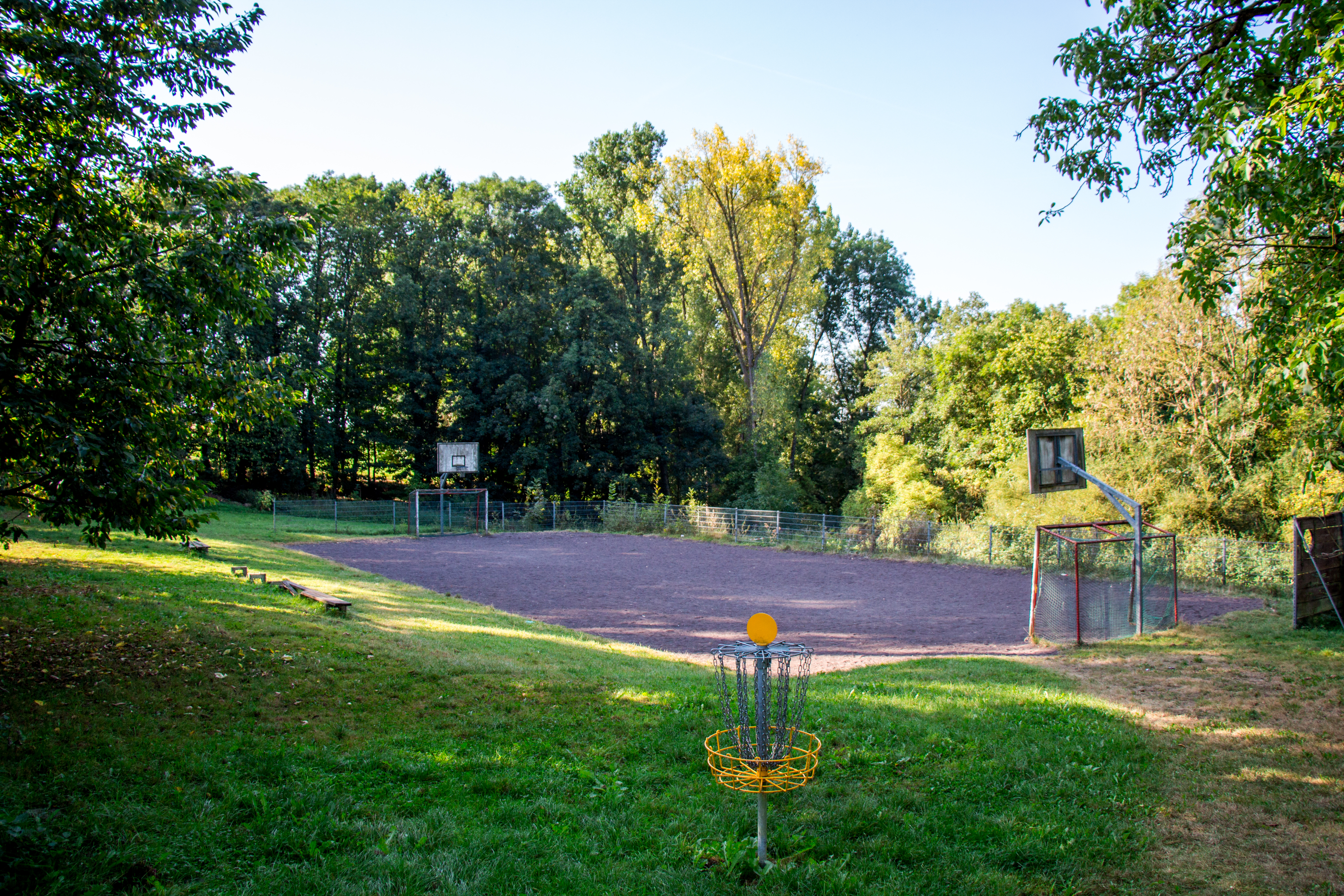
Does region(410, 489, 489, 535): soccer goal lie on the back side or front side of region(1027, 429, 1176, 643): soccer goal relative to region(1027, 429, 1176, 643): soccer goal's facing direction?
on the front side

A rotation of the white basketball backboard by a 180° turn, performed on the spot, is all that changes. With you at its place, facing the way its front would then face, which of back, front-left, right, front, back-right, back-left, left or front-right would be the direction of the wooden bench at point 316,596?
back-left

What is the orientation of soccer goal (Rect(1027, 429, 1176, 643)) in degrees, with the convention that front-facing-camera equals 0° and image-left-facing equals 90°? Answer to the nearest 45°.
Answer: approximately 135°

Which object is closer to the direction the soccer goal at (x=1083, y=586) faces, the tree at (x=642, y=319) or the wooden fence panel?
the tree

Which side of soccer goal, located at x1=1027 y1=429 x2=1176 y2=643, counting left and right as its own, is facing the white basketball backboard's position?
front

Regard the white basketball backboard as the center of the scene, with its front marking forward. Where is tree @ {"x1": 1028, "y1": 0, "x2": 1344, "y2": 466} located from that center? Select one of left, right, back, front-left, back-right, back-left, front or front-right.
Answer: front-right

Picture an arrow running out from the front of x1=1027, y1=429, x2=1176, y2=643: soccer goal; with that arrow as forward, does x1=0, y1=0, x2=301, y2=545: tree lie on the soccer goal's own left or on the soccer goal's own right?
on the soccer goal's own left

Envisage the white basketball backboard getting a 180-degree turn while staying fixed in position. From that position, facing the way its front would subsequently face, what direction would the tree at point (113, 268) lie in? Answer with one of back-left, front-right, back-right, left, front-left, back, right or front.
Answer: back-left

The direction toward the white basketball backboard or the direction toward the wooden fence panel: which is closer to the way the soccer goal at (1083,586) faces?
the white basketball backboard

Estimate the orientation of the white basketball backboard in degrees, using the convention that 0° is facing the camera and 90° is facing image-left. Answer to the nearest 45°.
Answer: approximately 315°

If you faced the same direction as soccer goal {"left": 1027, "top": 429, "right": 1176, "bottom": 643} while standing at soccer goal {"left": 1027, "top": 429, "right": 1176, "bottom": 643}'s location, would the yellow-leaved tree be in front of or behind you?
in front

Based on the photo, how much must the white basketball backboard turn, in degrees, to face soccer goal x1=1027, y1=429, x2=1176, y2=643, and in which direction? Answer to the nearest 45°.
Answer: approximately 45° to its right
